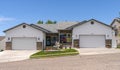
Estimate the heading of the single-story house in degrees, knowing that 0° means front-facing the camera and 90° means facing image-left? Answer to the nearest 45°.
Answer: approximately 0°
